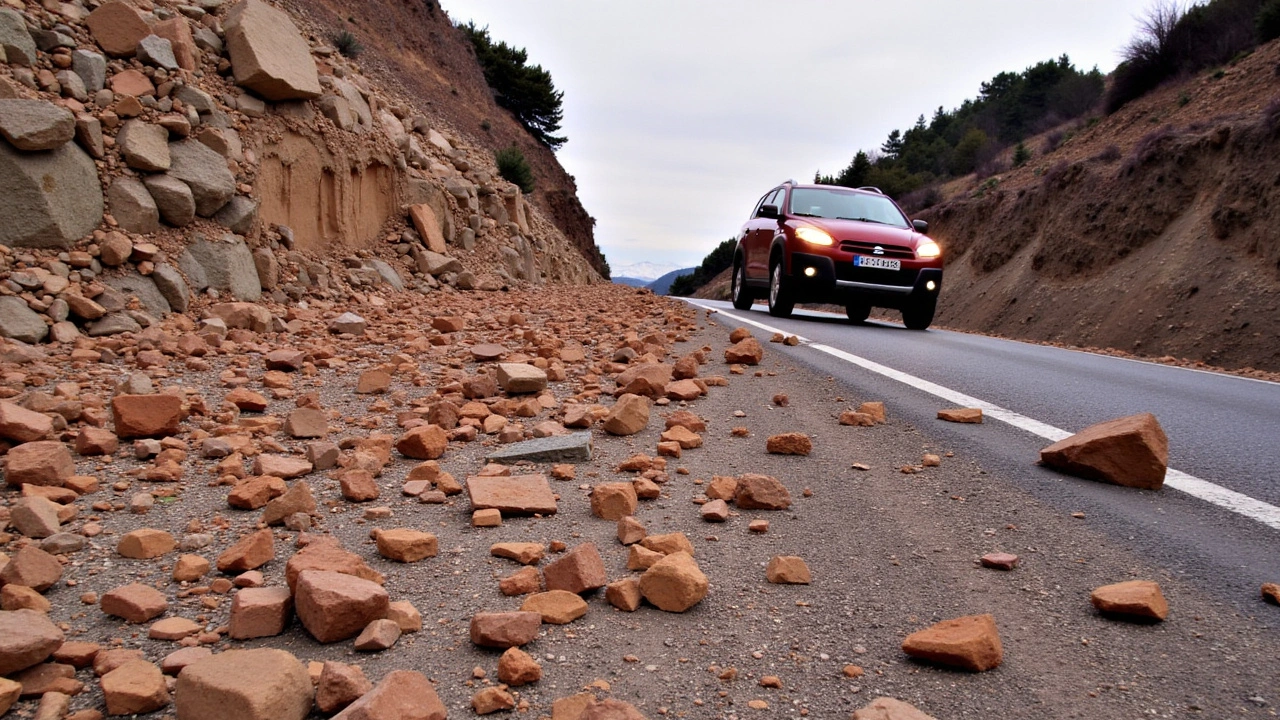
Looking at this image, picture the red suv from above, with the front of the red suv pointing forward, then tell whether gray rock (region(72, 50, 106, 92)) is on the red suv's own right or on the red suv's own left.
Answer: on the red suv's own right

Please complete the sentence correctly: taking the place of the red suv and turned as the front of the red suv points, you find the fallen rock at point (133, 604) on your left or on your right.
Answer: on your right

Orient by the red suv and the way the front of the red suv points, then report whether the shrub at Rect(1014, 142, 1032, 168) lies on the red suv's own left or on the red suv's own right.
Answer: on the red suv's own left

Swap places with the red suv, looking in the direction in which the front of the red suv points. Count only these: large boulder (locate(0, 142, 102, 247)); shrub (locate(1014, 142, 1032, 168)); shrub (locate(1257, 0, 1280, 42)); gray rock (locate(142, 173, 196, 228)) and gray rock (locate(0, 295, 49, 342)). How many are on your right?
3

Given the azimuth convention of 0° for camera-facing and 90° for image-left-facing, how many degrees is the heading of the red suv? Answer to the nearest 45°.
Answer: approximately 315°

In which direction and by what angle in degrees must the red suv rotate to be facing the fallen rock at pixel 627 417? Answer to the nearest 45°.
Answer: approximately 45° to its right

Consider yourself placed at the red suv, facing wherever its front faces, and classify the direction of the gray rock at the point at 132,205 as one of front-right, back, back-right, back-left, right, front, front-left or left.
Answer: right

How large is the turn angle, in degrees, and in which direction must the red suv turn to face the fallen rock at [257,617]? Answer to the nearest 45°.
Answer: approximately 45° to its right

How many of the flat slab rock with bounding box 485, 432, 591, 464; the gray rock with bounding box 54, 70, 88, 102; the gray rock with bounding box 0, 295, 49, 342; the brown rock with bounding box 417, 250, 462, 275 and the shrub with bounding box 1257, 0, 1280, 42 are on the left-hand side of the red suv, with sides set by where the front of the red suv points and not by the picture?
1

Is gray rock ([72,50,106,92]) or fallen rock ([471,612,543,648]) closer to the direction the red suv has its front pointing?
the fallen rock

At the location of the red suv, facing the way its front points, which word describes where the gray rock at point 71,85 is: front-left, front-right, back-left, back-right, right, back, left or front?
right

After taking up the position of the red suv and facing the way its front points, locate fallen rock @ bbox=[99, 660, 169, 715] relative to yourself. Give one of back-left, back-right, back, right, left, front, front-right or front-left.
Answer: front-right

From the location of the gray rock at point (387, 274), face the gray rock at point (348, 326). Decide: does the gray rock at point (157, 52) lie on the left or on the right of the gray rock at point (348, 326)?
right

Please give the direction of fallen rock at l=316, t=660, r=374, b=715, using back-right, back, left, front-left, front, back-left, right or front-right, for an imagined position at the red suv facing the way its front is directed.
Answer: front-right

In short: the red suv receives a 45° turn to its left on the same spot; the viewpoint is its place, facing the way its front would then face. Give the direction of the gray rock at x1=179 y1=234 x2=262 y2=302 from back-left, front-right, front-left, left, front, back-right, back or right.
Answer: back-right
